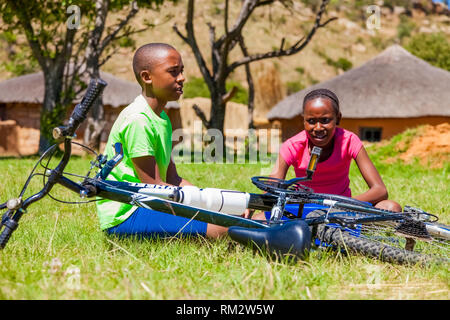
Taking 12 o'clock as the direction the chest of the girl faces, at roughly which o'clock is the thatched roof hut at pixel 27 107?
The thatched roof hut is roughly at 5 o'clock from the girl.

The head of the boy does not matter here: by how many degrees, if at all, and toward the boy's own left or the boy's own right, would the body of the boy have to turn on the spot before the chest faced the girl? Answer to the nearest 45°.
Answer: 0° — they already face them

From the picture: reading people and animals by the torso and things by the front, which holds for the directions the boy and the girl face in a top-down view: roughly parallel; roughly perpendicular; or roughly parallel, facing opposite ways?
roughly perpendicular

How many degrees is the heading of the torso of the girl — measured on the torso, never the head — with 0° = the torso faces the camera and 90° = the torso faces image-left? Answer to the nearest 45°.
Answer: approximately 0°

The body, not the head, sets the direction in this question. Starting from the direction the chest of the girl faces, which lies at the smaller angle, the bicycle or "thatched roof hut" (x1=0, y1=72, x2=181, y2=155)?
the bicycle

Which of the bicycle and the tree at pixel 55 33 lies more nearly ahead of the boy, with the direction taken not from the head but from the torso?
the bicycle

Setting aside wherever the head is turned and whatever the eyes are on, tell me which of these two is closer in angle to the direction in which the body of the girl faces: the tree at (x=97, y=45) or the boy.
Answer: the boy

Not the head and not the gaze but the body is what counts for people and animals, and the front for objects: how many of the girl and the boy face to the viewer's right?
1

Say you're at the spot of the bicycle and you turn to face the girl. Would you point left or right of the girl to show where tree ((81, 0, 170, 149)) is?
left

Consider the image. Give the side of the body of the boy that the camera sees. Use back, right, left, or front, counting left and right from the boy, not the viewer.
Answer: right

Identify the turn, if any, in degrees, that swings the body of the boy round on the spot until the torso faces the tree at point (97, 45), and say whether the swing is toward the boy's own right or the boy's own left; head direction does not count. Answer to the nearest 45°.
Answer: approximately 90° to the boy's own left

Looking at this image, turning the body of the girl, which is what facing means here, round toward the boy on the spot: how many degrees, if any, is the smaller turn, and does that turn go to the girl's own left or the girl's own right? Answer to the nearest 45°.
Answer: approximately 45° to the girl's own right
